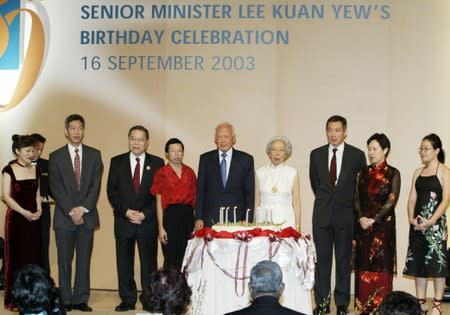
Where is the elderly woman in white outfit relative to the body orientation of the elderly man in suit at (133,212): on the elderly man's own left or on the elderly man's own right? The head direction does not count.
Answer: on the elderly man's own left

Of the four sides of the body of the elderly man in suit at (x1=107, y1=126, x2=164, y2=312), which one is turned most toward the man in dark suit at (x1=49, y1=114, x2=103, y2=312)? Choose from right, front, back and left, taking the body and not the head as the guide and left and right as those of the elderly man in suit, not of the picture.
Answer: right

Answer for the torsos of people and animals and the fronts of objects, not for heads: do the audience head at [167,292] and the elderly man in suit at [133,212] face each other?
yes

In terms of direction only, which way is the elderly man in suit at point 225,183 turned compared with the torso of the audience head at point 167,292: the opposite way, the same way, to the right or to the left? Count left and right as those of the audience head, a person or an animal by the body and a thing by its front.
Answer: the opposite way

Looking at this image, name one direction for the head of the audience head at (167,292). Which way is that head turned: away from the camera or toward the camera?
away from the camera

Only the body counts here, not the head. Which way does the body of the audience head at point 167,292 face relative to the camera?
away from the camera

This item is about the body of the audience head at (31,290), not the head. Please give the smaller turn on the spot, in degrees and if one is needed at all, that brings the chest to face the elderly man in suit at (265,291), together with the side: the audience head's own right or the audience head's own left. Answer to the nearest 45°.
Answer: approximately 90° to the audience head's own right

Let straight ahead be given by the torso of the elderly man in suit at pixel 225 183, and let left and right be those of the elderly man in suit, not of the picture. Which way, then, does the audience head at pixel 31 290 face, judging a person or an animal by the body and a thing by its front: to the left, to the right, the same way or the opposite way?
the opposite way

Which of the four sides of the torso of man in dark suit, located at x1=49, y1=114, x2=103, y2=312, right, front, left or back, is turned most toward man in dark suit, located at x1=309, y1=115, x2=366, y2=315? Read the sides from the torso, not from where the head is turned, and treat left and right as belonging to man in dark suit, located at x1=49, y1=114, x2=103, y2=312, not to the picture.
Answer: left

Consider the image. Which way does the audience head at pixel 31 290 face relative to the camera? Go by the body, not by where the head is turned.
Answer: away from the camera

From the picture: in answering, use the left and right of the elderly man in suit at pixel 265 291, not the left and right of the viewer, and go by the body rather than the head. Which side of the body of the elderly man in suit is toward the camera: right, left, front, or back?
back

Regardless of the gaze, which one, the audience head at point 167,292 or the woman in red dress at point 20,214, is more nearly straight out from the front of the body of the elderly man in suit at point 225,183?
the audience head

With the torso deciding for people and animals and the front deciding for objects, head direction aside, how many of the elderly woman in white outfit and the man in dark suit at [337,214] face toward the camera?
2

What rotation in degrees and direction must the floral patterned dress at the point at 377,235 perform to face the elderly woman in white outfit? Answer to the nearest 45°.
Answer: approximately 45° to its right
